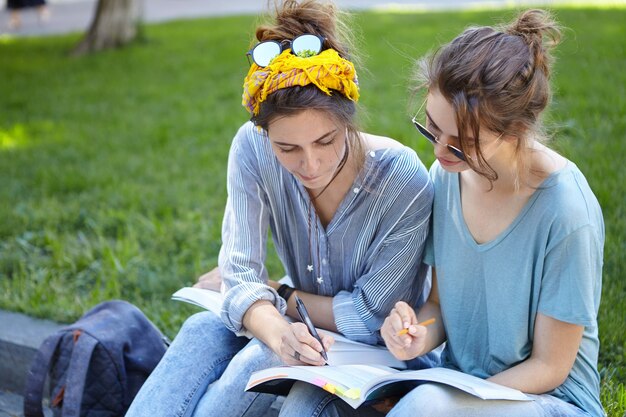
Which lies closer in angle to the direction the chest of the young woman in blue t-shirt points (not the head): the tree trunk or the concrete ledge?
the concrete ledge

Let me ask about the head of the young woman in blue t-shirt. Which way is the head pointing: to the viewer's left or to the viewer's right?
to the viewer's left

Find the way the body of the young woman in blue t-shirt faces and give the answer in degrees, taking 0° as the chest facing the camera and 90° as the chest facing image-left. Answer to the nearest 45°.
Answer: approximately 45°
